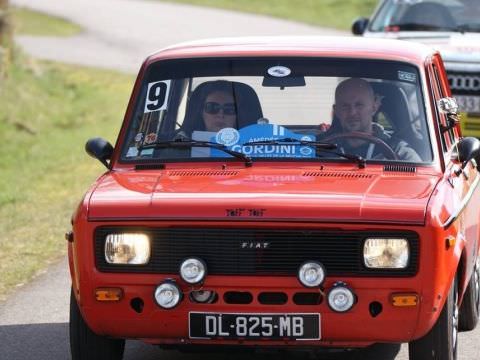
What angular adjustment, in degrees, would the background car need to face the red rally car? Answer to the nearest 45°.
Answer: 0° — it already faces it

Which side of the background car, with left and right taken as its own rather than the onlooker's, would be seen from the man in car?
front

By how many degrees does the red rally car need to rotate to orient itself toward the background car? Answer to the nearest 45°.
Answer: approximately 180°

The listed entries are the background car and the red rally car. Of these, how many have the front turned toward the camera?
2

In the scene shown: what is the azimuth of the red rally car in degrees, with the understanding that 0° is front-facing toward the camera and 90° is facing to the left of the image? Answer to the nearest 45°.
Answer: approximately 0°
